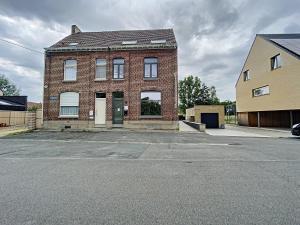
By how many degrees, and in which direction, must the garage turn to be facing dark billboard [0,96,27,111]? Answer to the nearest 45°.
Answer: approximately 90° to its right

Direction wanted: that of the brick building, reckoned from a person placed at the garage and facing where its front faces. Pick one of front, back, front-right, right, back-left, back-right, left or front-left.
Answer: front-right

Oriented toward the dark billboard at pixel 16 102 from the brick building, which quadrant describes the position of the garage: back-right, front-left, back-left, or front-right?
back-right

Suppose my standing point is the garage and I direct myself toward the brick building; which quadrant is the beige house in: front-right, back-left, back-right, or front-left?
back-left

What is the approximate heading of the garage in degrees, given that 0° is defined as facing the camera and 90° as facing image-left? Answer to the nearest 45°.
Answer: approximately 0°

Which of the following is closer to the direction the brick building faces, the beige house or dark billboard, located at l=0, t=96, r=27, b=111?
the beige house

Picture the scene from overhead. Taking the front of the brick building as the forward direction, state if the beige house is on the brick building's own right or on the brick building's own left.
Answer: on the brick building's own left

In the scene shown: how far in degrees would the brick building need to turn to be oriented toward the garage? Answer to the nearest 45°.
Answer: approximately 90° to its left

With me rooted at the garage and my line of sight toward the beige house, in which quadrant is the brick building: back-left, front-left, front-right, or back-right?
back-right

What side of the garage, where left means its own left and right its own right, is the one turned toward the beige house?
left

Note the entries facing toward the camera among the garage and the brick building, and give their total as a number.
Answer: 2
